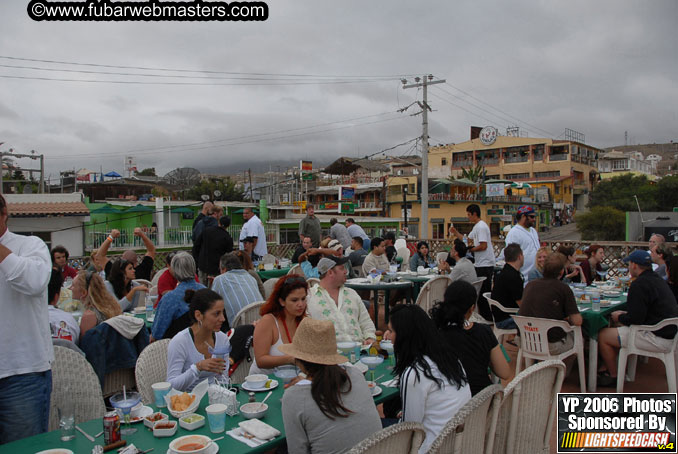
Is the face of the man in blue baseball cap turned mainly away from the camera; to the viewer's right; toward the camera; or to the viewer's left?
to the viewer's left

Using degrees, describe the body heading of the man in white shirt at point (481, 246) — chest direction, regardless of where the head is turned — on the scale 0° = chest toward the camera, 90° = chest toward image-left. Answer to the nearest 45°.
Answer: approximately 90°

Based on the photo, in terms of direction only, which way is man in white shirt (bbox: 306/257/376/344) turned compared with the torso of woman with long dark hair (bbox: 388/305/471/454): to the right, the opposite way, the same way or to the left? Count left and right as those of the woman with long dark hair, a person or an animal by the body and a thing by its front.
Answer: the opposite way

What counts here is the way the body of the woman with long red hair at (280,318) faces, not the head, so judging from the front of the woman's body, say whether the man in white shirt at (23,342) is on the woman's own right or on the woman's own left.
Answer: on the woman's own right

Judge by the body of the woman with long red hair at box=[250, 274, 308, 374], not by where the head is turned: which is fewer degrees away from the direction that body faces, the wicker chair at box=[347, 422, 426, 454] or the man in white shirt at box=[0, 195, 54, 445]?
the wicker chair

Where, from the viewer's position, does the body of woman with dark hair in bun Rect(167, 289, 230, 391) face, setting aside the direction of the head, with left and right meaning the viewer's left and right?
facing the viewer and to the right of the viewer

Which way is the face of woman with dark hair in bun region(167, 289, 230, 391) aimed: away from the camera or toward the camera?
toward the camera

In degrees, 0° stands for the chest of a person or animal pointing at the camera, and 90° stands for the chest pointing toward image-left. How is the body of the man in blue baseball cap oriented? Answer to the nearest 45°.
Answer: approximately 90°

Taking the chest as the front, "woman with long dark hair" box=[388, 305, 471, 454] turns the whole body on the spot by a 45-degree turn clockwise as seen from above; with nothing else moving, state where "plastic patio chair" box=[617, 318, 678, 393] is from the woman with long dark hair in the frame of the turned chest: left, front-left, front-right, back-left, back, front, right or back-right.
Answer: front-right
